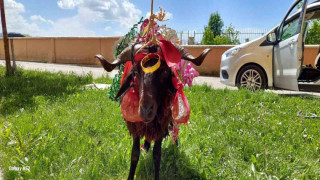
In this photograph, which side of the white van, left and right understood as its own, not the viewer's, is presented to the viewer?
left

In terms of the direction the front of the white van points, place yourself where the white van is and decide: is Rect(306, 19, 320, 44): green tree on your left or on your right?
on your right

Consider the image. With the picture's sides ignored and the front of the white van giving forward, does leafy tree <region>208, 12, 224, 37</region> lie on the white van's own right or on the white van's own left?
on the white van's own right
